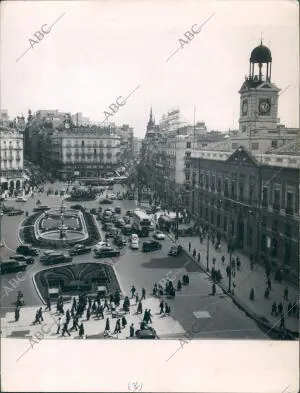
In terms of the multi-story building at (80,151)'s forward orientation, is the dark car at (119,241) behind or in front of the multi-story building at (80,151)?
in front

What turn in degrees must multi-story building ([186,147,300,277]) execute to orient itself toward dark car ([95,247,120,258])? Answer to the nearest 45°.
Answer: approximately 45° to its right

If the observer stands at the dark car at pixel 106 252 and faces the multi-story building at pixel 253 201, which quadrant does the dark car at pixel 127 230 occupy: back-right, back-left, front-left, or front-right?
front-left

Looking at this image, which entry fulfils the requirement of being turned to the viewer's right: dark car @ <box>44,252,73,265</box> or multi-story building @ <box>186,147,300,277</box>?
the dark car

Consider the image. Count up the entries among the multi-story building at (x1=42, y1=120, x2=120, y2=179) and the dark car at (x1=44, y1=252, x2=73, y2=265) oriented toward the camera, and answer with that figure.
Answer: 1

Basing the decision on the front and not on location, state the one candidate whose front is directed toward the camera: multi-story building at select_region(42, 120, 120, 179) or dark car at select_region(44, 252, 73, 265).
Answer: the multi-story building

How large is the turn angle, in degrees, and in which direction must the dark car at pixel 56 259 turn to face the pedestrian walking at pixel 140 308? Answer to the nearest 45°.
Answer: approximately 45° to its right

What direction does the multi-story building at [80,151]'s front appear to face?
toward the camera

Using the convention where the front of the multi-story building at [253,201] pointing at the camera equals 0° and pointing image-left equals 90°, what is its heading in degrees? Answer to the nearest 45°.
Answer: approximately 45°

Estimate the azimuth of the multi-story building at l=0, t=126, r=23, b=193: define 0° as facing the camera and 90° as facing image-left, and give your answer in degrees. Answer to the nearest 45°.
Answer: approximately 315°

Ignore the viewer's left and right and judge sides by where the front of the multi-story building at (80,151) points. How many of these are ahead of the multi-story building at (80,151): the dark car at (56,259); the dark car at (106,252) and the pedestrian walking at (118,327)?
3

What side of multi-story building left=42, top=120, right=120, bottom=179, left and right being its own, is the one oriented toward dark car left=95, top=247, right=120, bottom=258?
front
